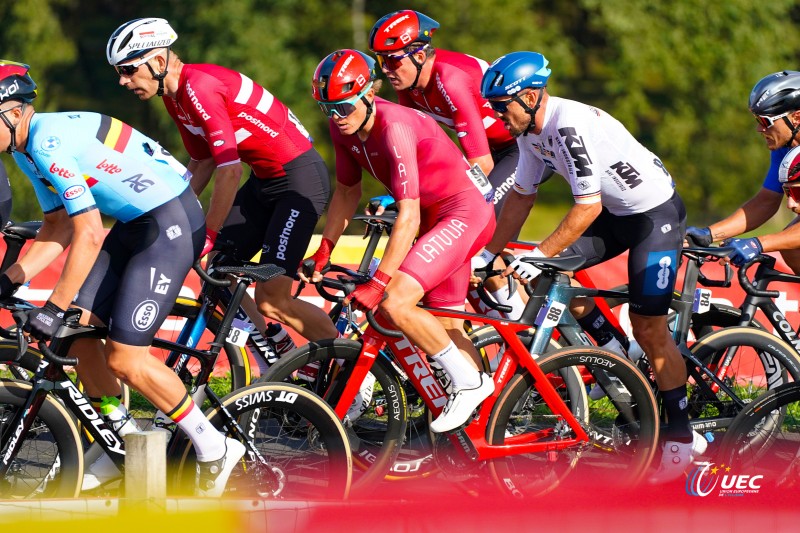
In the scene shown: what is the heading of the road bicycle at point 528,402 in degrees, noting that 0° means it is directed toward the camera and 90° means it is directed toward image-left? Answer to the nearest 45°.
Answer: approximately 90°

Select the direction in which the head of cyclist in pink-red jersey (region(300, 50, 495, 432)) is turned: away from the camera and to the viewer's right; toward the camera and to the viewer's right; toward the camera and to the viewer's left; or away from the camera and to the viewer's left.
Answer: toward the camera and to the viewer's left

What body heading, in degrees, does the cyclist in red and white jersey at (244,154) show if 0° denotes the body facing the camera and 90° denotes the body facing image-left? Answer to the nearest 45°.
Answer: approximately 90°

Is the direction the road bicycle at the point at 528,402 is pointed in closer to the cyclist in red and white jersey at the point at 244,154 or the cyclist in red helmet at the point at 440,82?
the cyclist in red and white jersey

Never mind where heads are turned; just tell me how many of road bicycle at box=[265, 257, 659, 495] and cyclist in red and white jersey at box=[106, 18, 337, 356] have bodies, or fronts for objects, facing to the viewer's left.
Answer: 2

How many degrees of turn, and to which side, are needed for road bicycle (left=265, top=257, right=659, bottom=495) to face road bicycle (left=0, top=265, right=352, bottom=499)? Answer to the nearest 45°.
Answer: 0° — it already faces it

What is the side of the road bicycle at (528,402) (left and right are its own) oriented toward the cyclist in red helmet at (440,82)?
right

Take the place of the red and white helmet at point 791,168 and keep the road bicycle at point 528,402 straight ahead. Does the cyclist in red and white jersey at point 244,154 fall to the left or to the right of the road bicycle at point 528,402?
right

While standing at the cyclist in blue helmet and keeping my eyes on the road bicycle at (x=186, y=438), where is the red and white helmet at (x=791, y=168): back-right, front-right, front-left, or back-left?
back-left

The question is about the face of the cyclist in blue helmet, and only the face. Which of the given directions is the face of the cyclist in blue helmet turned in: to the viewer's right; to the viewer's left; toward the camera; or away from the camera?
to the viewer's left

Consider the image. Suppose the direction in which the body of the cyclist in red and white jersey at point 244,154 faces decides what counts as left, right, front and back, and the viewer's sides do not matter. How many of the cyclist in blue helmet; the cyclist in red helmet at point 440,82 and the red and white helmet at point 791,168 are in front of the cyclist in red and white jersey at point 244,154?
0

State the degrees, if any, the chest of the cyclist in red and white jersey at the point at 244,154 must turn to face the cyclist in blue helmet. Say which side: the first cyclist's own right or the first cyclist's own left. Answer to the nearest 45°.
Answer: approximately 135° to the first cyclist's own left

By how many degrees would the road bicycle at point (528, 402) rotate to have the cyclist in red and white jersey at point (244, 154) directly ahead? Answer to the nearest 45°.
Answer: approximately 45° to its right

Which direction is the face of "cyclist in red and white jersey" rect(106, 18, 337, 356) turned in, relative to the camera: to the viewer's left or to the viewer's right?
to the viewer's left

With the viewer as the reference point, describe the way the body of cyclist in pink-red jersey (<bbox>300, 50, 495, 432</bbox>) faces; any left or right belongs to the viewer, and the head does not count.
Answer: facing the viewer and to the left of the viewer
